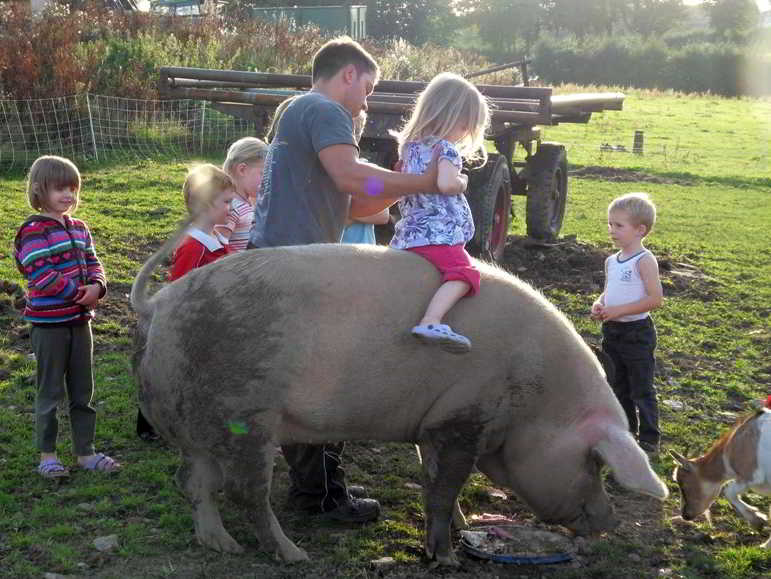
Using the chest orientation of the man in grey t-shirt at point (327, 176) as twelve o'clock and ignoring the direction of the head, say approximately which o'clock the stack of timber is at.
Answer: The stack of timber is roughly at 9 o'clock from the man in grey t-shirt.

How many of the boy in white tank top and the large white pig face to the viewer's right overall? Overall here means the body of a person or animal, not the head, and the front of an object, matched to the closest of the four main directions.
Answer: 1

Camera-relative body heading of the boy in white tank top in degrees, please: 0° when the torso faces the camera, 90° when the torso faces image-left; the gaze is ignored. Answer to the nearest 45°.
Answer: approximately 45°

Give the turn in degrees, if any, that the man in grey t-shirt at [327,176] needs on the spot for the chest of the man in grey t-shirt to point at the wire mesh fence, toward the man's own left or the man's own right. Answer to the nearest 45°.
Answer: approximately 90° to the man's own left

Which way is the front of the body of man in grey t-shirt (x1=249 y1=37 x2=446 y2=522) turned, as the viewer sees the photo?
to the viewer's right

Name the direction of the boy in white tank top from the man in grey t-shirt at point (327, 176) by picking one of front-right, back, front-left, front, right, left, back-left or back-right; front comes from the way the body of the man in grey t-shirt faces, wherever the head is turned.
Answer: front-left

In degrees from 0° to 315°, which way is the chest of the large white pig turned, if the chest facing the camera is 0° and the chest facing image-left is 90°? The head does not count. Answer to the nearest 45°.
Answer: approximately 270°

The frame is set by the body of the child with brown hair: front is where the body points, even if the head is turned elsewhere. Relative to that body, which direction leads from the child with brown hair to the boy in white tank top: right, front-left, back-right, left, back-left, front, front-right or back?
front-left

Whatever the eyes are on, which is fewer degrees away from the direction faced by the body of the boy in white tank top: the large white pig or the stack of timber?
the large white pig

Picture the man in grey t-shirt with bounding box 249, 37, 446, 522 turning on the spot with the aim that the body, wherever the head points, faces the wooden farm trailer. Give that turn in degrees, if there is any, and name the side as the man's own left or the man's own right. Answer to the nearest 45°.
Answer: approximately 90° to the man's own left

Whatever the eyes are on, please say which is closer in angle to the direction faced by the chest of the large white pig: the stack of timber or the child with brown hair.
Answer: the stack of timber

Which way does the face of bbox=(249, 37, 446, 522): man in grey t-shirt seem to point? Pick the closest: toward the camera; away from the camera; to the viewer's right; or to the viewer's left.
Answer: to the viewer's right

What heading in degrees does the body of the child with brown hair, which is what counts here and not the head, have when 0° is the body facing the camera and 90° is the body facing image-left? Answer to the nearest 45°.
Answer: approximately 315°
